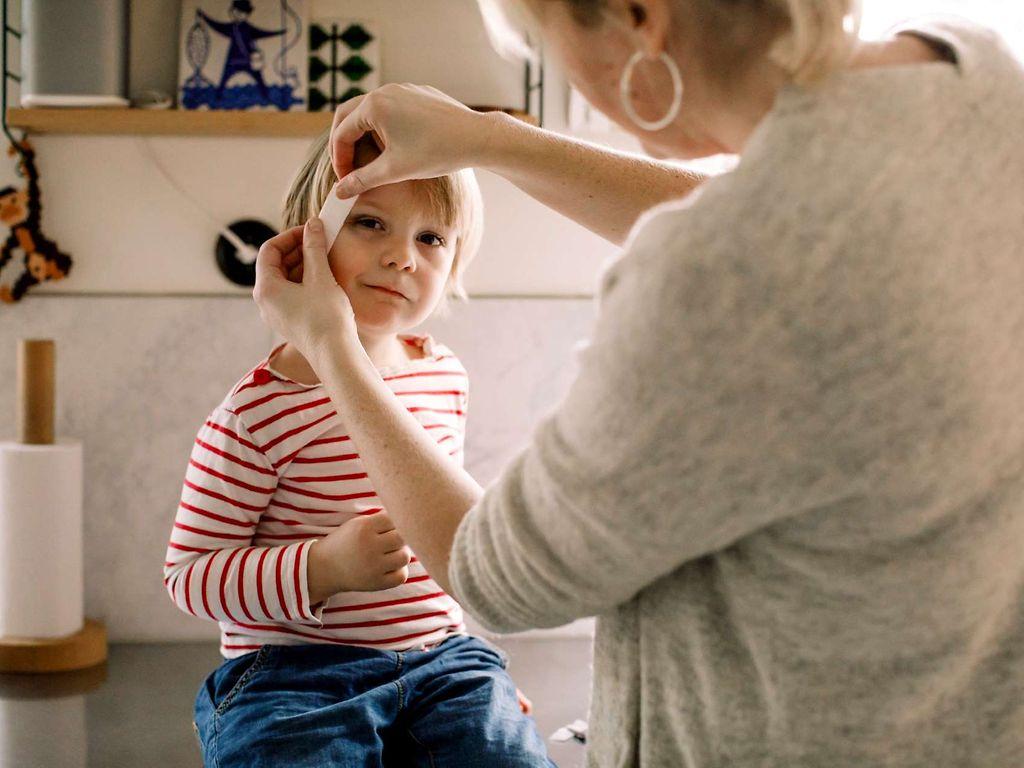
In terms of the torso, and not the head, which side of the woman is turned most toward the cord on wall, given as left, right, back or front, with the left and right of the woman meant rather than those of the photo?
front

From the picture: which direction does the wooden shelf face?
toward the camera

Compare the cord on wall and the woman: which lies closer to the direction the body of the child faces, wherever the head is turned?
the woman

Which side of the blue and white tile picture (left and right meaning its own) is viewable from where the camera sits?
front

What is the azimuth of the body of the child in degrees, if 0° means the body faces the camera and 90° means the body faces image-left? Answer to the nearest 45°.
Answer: approximately 315°

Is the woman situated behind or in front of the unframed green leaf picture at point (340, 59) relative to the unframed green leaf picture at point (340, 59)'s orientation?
in front

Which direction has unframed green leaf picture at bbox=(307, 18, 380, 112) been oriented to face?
toward the camera

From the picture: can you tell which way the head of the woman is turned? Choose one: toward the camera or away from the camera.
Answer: away from the camera

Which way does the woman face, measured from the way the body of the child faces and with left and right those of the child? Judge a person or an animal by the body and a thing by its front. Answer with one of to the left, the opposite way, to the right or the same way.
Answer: the opposite way

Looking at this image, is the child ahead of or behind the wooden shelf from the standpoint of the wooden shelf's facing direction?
ahead
